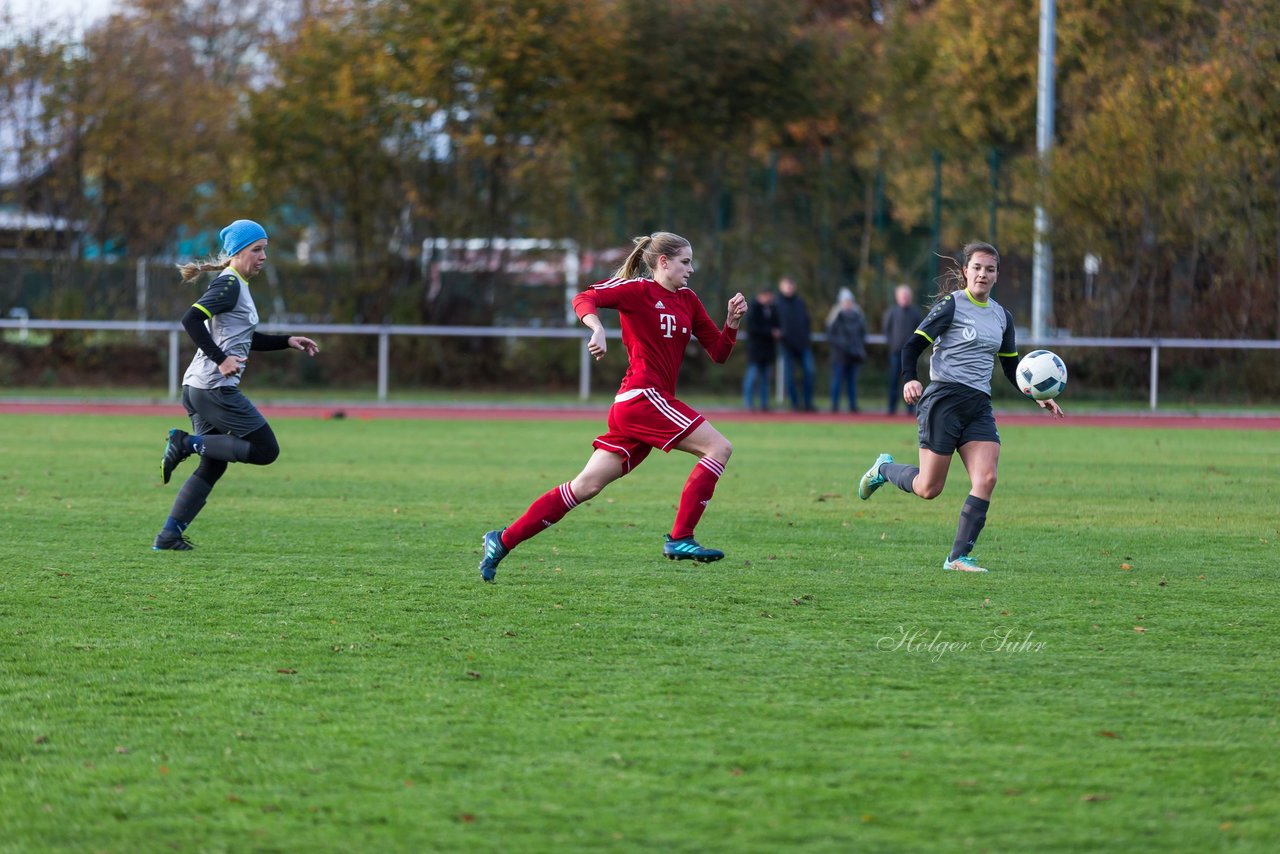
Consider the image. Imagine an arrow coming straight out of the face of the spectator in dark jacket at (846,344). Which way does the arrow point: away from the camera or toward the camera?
toward the camera

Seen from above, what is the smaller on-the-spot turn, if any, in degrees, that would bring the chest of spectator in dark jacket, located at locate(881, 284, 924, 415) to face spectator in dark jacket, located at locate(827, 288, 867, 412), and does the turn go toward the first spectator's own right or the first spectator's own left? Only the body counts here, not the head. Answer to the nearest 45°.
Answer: approximately 90° to the first spectator's own right

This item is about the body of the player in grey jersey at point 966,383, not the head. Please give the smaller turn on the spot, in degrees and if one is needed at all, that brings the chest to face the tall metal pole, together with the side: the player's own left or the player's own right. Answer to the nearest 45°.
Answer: approximately 135° to the player's own left

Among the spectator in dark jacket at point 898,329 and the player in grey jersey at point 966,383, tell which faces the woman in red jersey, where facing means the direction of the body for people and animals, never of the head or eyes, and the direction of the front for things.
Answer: the spectator in dark jacket

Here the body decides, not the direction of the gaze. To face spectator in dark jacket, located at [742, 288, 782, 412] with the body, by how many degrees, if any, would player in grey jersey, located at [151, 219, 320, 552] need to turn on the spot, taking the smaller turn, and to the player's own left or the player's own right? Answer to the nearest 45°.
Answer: approximately 45° to the player's own left

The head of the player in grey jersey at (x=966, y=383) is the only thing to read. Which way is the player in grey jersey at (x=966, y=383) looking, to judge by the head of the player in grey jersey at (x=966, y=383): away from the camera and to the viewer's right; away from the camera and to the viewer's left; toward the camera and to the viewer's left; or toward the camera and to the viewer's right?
toward the camera and to the viewer's right

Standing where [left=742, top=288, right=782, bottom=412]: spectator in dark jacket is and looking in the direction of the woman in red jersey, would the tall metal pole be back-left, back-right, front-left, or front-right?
back-left

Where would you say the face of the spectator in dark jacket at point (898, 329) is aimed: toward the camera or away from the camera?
toward the camera

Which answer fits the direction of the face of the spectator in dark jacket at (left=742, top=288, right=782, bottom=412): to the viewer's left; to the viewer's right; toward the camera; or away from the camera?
toward the camera

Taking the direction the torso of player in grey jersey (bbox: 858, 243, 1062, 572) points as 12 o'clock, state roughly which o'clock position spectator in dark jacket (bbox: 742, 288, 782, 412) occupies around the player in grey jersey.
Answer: The spectator in dark jacket is roughly at 7 o'clock from the player in grey jersey.

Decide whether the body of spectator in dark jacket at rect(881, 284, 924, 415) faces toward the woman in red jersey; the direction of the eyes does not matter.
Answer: yes

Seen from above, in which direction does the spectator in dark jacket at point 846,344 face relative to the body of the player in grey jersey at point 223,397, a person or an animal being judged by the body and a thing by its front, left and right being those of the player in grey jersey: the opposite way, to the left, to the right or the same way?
to the right

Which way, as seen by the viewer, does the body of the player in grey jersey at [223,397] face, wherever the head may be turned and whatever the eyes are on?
to the viewer's right

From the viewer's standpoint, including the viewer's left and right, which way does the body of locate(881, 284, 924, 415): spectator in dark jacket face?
facing the viewer

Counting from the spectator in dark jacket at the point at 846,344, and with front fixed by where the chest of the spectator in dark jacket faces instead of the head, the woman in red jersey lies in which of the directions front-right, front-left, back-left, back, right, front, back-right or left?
front
